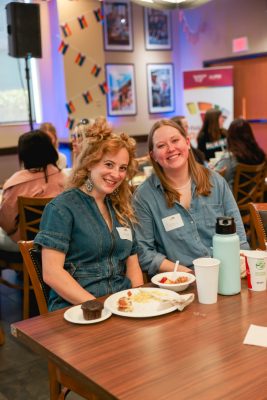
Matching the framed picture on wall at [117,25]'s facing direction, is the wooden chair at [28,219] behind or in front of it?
in front

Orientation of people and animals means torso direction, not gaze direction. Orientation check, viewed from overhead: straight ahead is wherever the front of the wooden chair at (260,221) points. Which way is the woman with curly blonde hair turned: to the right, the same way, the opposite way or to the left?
the same way

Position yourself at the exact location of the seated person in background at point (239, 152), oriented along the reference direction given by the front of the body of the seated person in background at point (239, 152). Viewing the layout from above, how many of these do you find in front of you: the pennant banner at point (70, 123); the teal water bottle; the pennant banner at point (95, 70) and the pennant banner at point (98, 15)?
3

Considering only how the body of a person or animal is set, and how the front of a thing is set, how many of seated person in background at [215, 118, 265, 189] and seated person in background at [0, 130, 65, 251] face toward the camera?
0

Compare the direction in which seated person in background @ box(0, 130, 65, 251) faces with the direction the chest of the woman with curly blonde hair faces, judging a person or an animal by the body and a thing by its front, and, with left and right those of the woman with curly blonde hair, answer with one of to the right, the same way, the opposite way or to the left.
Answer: the opposite way

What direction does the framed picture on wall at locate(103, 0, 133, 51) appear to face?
toward the camera

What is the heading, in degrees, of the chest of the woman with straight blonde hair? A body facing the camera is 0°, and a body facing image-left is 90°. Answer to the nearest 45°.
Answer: approximately 0°

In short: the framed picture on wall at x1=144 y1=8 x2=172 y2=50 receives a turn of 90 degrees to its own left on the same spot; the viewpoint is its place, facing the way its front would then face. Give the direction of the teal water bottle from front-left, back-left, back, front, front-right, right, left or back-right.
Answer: right

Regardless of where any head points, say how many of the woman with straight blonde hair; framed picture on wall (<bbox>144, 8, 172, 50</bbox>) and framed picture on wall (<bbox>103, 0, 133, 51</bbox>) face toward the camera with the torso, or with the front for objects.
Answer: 3

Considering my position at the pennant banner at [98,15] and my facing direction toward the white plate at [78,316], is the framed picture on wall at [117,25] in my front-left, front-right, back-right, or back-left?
back-left

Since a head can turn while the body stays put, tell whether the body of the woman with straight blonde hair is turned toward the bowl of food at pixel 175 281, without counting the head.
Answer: yes

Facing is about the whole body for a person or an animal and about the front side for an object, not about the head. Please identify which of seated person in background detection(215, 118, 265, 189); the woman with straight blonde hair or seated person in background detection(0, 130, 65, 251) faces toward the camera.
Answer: the woman with straight blonde hair

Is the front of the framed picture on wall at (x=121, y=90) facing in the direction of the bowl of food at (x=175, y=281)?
yes

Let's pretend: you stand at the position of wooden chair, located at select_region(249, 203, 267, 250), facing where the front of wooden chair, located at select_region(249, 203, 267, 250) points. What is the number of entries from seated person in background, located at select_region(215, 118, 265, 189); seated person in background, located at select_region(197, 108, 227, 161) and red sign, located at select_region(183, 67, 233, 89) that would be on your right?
0

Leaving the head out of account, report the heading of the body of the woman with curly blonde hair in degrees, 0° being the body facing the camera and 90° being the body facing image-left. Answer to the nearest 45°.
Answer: approximately 315°

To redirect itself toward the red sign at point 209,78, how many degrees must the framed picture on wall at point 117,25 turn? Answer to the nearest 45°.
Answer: approximately 90° to its left

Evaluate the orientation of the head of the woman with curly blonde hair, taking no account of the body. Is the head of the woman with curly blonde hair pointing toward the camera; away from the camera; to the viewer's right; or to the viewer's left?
toward the camera

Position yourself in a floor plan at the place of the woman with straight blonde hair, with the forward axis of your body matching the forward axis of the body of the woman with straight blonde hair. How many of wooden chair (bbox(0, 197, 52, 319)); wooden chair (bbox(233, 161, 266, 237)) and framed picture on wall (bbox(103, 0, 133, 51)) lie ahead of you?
0
